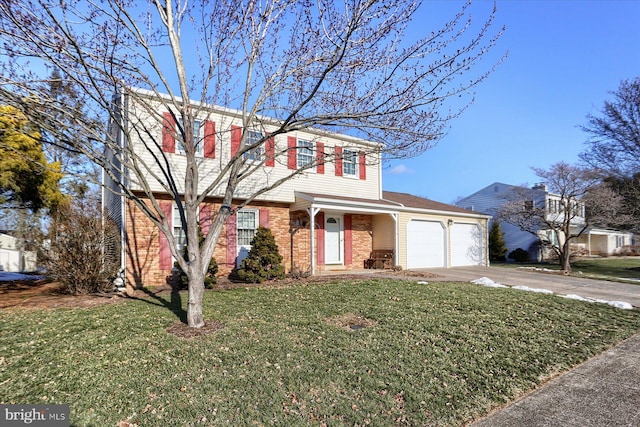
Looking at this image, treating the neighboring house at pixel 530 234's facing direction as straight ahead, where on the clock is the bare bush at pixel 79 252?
The bare bush is roughly at 2 o'clock from the neighboring house.

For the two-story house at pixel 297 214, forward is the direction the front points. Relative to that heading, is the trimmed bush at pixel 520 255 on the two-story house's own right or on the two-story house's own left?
on the two-story house's own left

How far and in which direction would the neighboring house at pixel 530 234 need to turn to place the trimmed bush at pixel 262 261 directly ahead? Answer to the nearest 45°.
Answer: approximately 45° to its right

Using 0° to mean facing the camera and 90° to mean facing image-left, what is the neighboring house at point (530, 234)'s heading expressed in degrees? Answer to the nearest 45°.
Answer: approximately 315°

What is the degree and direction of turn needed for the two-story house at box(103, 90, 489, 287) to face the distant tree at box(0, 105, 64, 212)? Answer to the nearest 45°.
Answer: approximately 135° to its right

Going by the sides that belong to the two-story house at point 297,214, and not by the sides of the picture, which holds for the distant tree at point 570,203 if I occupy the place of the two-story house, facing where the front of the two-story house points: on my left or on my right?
on my left

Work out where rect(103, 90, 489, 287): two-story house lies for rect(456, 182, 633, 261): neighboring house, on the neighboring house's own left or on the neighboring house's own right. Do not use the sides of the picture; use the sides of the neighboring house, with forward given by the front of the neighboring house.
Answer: on the neighboring house's own right
